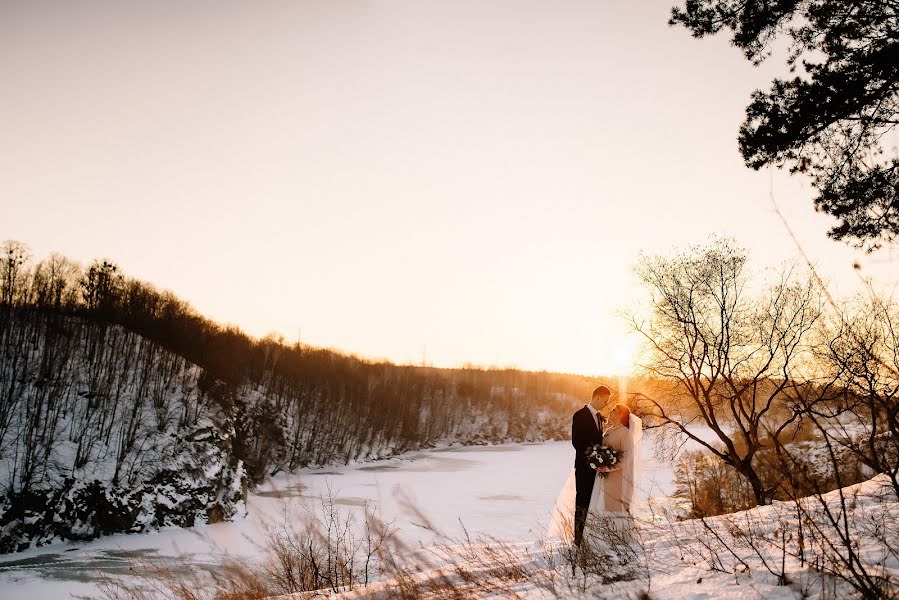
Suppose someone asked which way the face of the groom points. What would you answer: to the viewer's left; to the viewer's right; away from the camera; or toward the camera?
to the viewer's right

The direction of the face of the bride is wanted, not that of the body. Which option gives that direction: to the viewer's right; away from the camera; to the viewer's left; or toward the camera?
to the viewer's left

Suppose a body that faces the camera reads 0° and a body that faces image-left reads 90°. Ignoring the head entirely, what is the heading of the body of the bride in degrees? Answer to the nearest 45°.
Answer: approximately 90°
